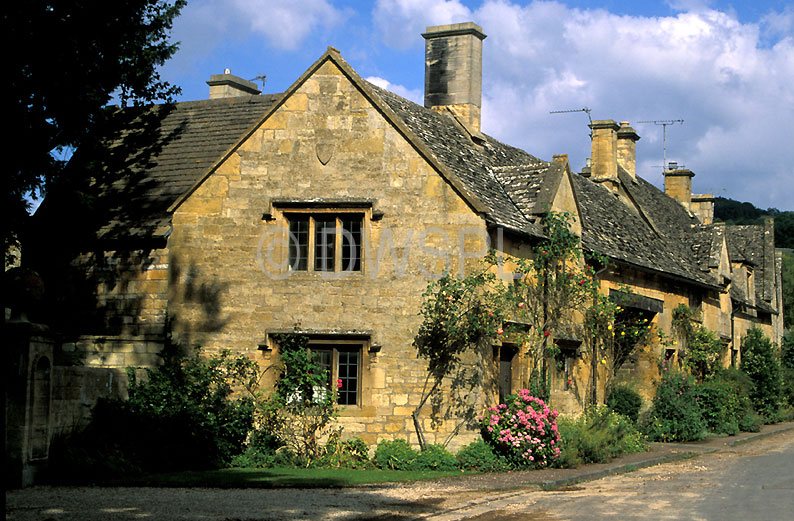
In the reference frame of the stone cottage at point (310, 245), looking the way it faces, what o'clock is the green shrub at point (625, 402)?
The green shrub is roughly at 9 o'clock from the stone cottage.

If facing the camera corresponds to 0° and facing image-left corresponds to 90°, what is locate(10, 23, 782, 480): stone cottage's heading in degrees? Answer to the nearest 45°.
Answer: approximately 315°

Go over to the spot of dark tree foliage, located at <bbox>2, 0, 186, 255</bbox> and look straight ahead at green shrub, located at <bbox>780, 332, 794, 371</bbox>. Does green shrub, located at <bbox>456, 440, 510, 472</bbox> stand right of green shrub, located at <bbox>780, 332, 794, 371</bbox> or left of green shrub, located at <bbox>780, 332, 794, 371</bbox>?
right

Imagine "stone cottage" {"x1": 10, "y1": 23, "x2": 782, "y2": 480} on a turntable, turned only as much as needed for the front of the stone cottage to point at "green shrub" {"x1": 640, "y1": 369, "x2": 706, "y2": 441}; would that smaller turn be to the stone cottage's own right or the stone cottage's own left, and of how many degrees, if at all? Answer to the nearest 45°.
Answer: approximately 90° to the stone cottage's own left

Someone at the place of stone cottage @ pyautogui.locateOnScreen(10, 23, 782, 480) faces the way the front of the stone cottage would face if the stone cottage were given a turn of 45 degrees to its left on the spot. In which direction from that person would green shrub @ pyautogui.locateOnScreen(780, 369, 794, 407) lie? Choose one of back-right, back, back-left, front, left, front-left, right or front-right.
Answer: front-left

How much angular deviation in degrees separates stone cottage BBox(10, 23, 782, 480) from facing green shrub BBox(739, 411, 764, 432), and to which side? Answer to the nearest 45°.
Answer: approximately 90° to its left
